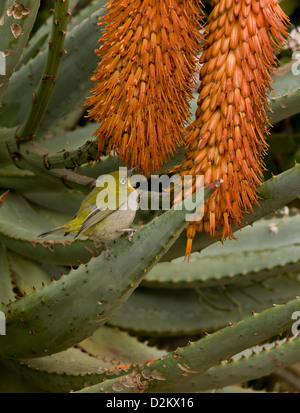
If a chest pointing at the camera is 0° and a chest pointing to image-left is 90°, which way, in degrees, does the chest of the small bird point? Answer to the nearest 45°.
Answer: approximately 270°
